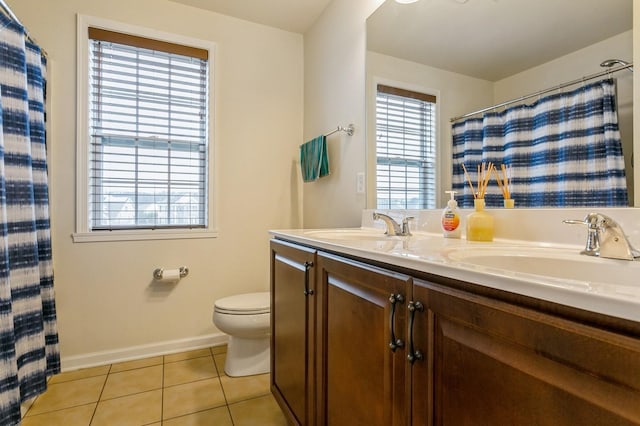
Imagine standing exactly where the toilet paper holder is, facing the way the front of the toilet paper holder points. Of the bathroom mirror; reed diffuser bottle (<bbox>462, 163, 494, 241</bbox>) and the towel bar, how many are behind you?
0

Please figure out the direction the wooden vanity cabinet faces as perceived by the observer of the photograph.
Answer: facing the viewer and to the left of the viewer

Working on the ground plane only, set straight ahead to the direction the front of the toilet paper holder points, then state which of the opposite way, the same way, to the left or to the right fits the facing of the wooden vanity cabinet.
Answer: to the right

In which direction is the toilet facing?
to the viewer's left

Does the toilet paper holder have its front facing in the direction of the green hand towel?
no

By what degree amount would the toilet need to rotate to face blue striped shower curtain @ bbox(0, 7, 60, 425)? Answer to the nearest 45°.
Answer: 0° — it already faces it

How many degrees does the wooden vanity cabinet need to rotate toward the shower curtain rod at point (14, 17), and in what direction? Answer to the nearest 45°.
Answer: approximately 45° to its right

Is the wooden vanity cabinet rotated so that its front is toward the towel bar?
no

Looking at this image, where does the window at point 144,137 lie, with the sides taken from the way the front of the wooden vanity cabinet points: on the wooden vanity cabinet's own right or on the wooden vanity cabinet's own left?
on the wooden vanity cabinet's own right

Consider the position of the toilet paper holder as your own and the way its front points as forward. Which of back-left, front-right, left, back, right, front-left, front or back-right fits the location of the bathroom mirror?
front-left

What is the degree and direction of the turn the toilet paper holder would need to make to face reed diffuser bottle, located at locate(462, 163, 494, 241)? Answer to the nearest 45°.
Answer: approximately 45° to its left

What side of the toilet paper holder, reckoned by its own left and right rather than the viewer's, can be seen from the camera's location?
front

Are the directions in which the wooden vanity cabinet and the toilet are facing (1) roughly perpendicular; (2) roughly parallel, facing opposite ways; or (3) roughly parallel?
roughly parallel

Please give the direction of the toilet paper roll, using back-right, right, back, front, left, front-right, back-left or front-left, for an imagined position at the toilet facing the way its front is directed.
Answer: front-right

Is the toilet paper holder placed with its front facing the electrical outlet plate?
no

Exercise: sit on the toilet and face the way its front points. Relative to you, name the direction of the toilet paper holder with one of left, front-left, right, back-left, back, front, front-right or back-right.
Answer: front-right
